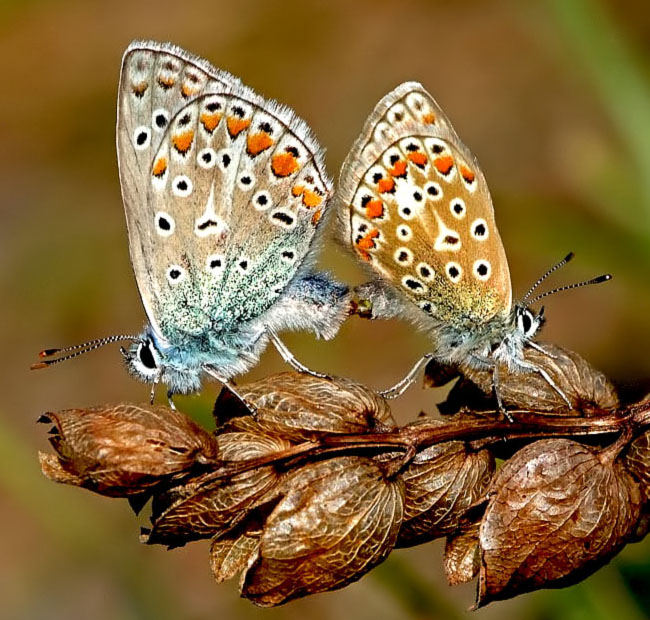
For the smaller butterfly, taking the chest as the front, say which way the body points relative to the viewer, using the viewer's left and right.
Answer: facing to the right of the viewer

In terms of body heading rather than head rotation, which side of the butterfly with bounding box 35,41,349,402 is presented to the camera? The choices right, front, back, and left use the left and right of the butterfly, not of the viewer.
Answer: left

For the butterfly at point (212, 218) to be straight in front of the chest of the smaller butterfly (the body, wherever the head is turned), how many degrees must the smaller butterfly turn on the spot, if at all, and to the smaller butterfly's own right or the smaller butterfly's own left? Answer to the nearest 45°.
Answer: approximately 180°

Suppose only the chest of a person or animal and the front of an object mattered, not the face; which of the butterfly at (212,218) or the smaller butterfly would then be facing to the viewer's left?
the butterfly

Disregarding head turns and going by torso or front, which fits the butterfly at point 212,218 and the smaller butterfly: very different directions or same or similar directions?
very different directions

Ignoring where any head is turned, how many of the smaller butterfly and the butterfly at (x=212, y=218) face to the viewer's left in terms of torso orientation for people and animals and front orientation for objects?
1
